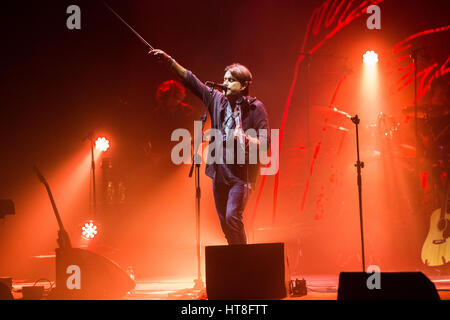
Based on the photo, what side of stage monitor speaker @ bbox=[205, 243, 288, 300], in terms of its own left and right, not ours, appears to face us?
back

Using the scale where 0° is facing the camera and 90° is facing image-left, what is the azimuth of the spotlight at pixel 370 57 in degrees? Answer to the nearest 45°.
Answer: approximately 0°

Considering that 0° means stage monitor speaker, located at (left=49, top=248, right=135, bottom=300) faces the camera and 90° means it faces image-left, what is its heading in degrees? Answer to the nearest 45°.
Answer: approximately 270°

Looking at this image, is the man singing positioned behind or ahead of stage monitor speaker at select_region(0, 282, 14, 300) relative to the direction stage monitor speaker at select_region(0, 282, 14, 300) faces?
ahead

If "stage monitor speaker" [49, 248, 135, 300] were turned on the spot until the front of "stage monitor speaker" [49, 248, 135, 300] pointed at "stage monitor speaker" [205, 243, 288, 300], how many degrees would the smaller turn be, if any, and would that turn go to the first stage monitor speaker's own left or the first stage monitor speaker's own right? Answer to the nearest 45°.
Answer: approximately 45° to the first stage monitor speaker's own right

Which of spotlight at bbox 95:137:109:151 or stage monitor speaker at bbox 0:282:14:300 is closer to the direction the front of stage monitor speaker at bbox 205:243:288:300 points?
the spotlight

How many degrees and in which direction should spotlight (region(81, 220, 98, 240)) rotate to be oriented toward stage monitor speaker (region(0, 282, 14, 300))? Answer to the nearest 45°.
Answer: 0° — it already faces it

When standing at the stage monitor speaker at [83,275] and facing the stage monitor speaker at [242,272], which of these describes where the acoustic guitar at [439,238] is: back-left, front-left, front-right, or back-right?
front-left

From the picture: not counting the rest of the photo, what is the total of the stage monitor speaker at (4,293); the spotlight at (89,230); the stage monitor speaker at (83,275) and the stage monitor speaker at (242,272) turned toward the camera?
1

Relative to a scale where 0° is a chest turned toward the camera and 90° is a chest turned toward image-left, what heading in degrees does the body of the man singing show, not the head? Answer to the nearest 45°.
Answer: approximately 45°

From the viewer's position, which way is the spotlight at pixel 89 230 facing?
facing the viewer
